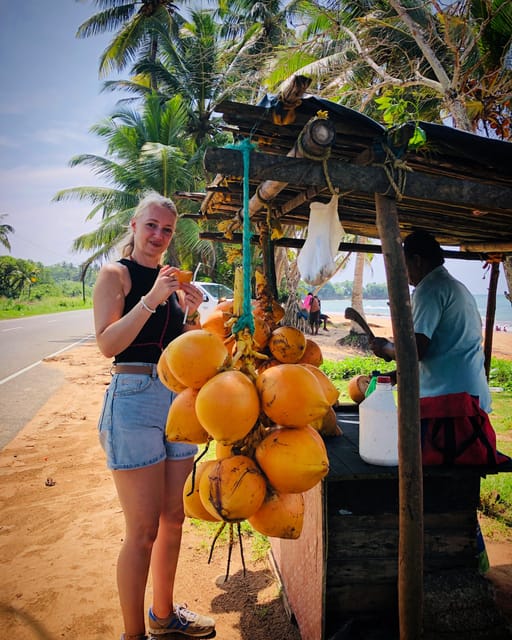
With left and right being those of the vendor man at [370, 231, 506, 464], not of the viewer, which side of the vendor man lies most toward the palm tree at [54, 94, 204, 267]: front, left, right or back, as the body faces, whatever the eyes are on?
front

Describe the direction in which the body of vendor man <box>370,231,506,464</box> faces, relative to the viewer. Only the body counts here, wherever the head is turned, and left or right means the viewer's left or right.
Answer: facing away from the viewer and to the left of the viewer

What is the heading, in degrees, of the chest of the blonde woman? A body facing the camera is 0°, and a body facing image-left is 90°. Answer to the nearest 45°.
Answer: approximately 315°

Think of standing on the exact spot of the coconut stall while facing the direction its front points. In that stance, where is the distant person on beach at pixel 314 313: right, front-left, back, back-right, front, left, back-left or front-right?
right

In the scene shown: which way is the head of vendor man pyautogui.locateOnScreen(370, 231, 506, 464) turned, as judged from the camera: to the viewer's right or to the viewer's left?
to the viewer's left

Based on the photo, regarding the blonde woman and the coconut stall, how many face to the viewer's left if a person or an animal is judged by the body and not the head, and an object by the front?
1

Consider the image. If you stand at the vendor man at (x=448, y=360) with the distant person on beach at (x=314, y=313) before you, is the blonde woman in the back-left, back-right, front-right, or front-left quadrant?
back-left

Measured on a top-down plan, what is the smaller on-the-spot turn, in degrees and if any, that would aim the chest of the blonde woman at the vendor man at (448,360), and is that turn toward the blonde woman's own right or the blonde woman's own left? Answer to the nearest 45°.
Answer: approximately 45° to the blonde woman's own left

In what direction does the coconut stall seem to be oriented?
to the viewer's left

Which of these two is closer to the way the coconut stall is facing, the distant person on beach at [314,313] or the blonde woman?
the blonde woman

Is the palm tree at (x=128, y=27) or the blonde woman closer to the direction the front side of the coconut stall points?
the blonde woman
